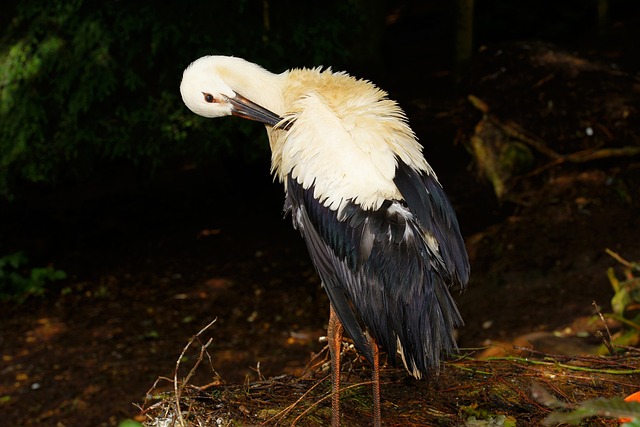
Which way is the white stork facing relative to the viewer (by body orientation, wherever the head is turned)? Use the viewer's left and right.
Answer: facing away from the viewer and to the left of the viewer
